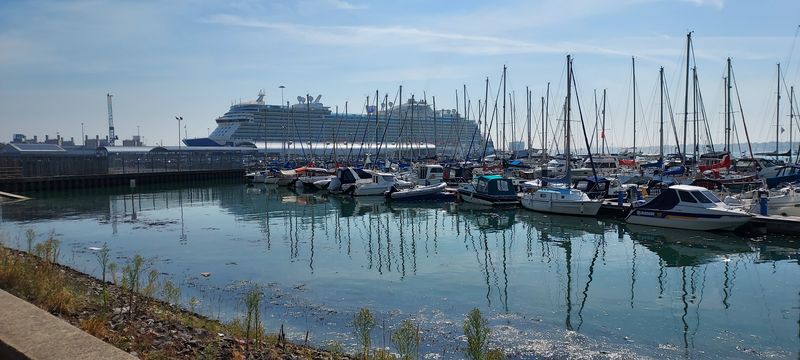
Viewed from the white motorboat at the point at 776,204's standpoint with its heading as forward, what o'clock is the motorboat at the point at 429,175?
The motorboat is roughly at 1 o'clock from the white motorboat.

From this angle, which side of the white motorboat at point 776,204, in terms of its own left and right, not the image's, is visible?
left
